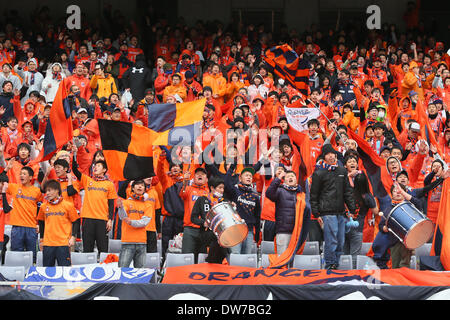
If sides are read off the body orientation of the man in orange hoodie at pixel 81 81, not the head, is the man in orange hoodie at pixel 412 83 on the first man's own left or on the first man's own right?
on the first man's own left

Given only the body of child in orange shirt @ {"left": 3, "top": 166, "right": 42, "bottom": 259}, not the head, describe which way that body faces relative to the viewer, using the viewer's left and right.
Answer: facing the viewer

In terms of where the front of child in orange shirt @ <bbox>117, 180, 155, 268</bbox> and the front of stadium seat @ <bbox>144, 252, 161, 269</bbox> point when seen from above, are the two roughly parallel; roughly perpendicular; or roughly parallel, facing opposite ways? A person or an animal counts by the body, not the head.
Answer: roughly parallel

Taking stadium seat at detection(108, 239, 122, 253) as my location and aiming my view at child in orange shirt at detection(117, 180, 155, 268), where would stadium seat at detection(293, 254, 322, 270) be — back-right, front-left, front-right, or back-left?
front-left

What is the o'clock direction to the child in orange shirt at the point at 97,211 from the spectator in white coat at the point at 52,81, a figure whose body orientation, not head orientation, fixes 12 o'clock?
The child in orange shirt is roughly at 12 o'clock from the spectator in white coat.

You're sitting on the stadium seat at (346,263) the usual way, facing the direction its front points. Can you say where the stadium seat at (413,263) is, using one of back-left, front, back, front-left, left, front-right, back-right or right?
left

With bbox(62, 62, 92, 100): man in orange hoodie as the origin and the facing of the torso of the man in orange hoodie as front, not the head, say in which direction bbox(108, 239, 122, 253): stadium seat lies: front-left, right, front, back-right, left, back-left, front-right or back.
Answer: front

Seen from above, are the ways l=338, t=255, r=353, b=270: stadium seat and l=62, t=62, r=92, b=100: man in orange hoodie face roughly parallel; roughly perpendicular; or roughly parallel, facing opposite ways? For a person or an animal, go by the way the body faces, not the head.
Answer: roughly parallel

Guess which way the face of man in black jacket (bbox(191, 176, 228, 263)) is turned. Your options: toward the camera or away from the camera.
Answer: toward the camera

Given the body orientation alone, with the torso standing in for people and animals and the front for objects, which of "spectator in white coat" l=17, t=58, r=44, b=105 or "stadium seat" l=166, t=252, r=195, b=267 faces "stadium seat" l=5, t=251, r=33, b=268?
the spectator in white coat

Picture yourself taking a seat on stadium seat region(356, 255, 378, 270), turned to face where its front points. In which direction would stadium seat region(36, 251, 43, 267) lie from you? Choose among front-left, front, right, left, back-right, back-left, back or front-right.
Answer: right

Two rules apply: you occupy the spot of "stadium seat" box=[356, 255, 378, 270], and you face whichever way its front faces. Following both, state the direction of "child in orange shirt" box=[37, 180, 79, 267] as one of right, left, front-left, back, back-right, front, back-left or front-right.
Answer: right

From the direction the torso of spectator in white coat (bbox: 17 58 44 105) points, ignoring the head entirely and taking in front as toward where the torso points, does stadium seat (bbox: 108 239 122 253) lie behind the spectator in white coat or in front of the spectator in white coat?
in front

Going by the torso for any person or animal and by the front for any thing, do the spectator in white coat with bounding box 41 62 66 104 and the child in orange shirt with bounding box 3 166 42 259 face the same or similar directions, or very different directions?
same or similar directions

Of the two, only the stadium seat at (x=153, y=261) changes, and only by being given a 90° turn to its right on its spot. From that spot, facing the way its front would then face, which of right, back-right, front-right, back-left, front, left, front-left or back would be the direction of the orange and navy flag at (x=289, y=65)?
back-right

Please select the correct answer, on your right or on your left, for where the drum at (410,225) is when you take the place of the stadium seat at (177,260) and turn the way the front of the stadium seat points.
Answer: on your left

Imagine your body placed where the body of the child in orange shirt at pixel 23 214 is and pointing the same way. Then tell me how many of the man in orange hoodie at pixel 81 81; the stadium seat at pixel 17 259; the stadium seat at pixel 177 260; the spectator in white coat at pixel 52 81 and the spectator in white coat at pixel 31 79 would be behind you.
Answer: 3

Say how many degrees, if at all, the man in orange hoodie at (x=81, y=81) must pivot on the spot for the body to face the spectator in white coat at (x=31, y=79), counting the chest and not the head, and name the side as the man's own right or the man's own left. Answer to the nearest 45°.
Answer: approximately 135° to the man's own right

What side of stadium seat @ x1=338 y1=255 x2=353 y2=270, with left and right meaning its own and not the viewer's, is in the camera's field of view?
front

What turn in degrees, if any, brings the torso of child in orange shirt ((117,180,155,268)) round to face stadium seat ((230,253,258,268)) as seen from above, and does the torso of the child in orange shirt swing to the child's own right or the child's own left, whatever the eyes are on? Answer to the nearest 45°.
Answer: approximately 45° to the child's own left

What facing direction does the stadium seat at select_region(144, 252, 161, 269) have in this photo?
toward the camera
